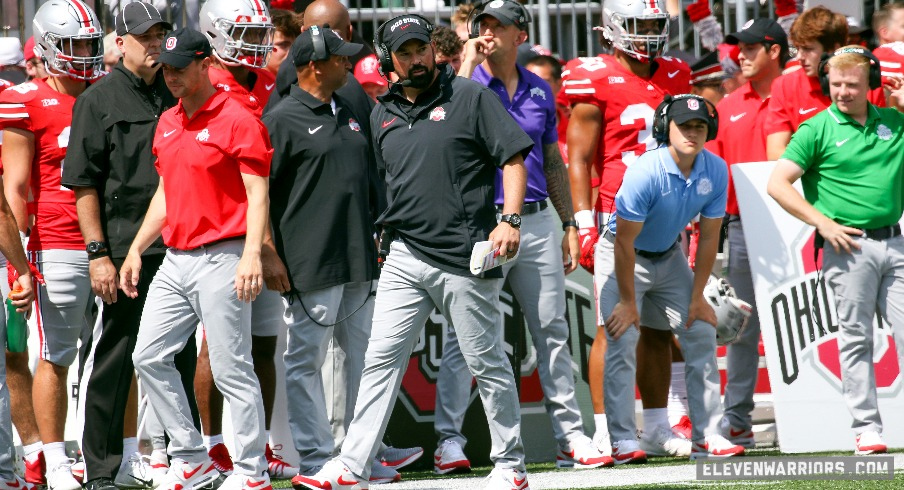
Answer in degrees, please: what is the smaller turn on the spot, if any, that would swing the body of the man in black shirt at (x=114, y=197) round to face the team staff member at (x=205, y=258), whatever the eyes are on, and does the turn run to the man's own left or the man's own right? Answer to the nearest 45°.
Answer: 0° — they already face them

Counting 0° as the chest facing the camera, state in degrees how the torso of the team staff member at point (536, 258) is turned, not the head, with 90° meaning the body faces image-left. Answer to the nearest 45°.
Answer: approximately 45°

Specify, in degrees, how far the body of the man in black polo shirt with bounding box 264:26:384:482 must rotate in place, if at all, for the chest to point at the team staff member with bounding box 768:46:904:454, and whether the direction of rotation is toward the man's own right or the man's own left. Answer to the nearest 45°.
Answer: approximately 45° to the man's own left

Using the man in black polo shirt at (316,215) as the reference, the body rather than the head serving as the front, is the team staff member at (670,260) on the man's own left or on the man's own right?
on the man's own left

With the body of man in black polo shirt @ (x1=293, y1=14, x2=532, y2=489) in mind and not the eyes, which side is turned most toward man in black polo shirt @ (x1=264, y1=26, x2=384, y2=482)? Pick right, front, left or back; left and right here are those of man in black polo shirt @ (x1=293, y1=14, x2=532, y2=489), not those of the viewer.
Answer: right
